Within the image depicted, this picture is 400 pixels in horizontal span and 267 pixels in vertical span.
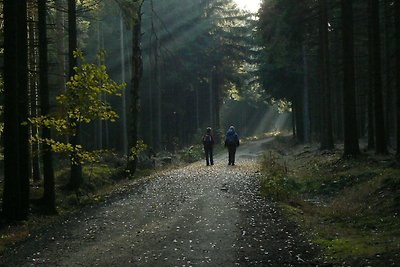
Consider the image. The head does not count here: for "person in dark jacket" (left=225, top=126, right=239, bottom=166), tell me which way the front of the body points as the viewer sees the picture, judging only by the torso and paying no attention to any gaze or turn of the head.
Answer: away from the camera
